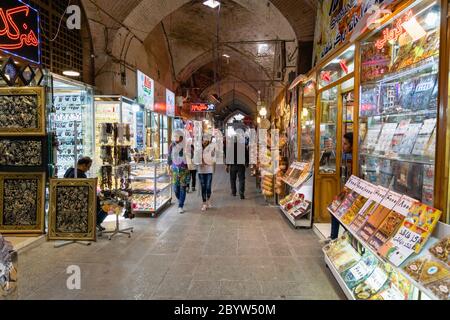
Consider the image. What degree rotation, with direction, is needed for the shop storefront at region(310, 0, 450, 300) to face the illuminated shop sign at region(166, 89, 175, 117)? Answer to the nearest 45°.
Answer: approximately 90° to its right

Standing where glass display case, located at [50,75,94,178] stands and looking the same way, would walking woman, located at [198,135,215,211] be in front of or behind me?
in front

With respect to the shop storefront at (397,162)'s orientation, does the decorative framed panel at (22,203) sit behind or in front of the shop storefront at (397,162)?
in front

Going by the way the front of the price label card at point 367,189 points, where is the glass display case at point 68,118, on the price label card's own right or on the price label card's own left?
on the price label card's own right

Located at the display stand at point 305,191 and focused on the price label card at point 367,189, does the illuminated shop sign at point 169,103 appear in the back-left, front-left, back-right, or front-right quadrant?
back-right

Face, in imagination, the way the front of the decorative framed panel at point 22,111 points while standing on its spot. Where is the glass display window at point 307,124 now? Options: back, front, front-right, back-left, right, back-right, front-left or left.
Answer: left

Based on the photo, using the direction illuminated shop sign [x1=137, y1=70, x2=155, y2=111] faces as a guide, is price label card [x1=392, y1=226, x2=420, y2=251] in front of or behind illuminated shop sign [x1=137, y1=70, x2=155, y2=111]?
in front

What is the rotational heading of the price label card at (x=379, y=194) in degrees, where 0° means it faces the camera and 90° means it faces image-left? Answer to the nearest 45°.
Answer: approximately 45°

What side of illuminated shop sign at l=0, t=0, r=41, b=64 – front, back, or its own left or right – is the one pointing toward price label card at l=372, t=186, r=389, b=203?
front

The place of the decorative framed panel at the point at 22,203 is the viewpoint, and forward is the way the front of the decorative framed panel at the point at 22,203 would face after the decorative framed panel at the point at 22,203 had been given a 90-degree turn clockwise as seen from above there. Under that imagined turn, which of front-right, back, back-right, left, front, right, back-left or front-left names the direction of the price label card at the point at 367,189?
back-left

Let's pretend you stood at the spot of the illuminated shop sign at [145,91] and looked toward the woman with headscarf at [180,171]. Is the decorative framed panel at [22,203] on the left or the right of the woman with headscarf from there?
right

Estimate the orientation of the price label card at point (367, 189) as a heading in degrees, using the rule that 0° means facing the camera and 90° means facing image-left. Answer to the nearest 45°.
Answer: approximately 45°

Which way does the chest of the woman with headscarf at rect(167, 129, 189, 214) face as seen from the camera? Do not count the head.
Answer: toward the camera

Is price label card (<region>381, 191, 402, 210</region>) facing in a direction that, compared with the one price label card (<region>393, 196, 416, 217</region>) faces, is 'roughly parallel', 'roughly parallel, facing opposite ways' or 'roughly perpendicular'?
roughly parallel

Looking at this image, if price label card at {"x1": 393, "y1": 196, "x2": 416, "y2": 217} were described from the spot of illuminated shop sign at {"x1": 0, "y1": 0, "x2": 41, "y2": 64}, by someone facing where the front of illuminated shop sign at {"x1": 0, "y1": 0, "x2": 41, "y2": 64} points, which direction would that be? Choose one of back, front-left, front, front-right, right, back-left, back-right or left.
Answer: front

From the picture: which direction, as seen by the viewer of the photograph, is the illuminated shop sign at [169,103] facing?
facing the viewer and to the right of the viewer

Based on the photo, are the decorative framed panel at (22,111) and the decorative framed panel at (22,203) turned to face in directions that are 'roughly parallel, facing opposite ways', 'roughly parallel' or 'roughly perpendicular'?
roughly parallel
